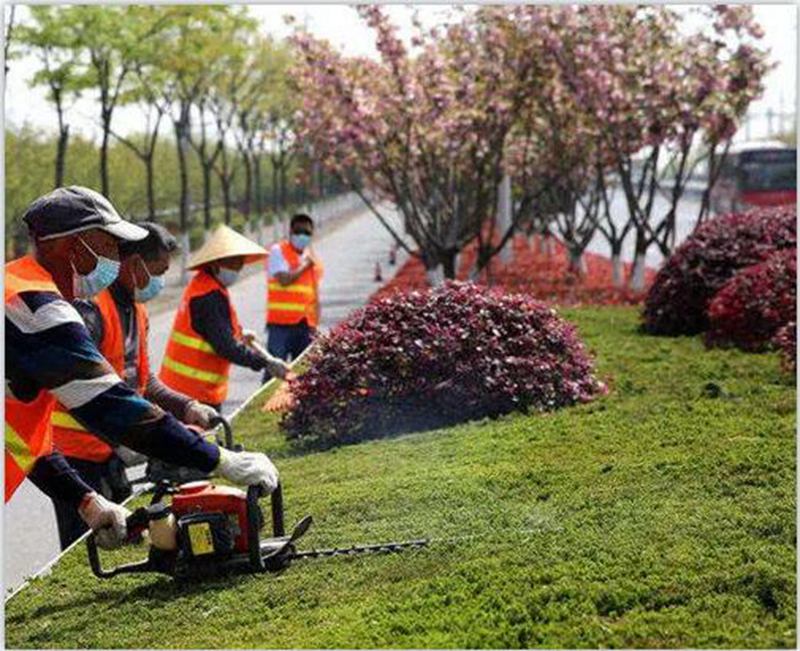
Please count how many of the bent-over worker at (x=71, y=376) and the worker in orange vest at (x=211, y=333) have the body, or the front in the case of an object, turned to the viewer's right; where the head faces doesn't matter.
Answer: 2

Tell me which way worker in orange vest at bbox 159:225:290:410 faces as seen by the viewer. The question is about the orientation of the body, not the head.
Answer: to the viewer's right

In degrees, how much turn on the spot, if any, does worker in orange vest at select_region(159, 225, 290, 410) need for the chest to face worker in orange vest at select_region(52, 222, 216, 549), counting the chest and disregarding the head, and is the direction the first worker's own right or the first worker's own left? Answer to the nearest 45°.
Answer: approximately 90° to the first worker's own right

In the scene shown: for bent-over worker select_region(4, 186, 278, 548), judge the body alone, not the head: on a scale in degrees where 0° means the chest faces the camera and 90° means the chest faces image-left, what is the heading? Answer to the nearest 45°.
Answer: approximately 270°

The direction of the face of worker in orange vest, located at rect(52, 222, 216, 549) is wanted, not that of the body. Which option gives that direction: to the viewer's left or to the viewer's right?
to the viewer's right

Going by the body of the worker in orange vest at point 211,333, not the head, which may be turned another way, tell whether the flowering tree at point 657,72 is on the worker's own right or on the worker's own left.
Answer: on the worker's own left

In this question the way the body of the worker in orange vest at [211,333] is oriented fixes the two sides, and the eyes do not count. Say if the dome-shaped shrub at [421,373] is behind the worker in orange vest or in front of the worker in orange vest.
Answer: in front

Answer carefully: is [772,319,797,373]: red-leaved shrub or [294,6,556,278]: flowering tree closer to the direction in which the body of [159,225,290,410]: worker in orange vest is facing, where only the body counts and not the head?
the red-leaved shrub
